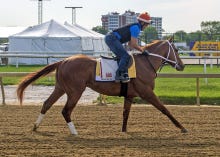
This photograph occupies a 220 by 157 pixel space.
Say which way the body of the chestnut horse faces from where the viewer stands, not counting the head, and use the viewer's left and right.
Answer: facing to the right of the viewer

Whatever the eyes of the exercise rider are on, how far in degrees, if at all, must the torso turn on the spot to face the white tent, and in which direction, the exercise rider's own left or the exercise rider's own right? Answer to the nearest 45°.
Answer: approximately 90° to the exercise rider's own left

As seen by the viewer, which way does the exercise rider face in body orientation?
to the viewer's right

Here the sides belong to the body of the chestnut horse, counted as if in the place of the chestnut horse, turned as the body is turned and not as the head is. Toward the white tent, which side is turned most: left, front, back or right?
left
